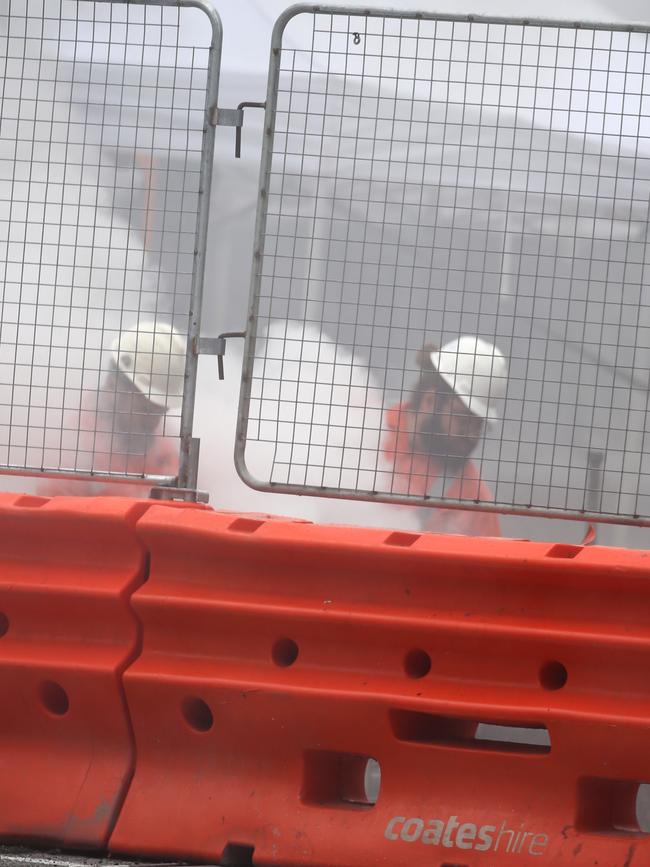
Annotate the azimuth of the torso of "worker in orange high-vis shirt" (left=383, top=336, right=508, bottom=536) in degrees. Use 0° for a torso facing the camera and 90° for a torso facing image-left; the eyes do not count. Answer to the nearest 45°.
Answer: approximately 45°

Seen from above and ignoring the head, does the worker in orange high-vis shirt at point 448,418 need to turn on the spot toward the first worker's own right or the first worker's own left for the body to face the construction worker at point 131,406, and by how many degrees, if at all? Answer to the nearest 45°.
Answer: approximately 45° to the first worker's own right
